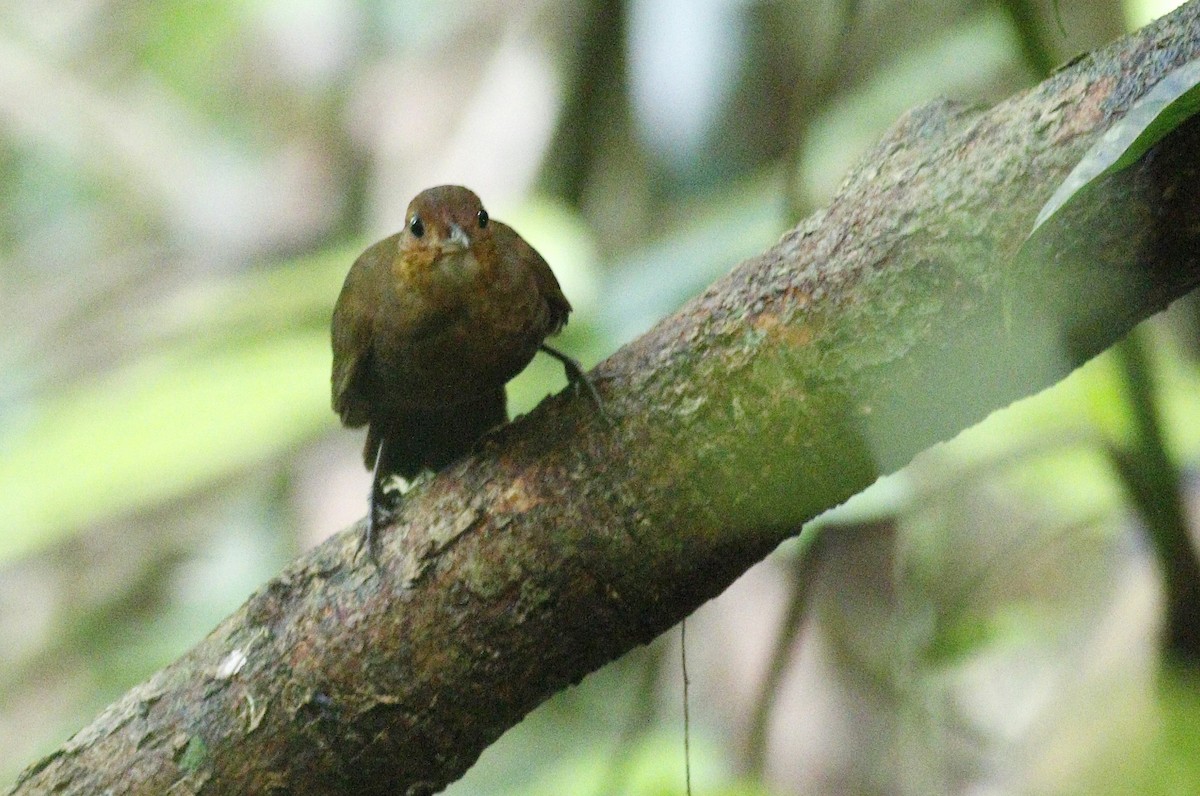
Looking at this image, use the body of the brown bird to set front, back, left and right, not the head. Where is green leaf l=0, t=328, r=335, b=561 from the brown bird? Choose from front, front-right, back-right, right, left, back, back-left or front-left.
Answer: back-right

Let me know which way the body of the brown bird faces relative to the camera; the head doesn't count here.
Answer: toward the camera

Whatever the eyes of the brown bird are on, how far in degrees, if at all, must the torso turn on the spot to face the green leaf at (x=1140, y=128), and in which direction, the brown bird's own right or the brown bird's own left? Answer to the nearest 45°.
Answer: approximately 45° to the brown bird's own left
